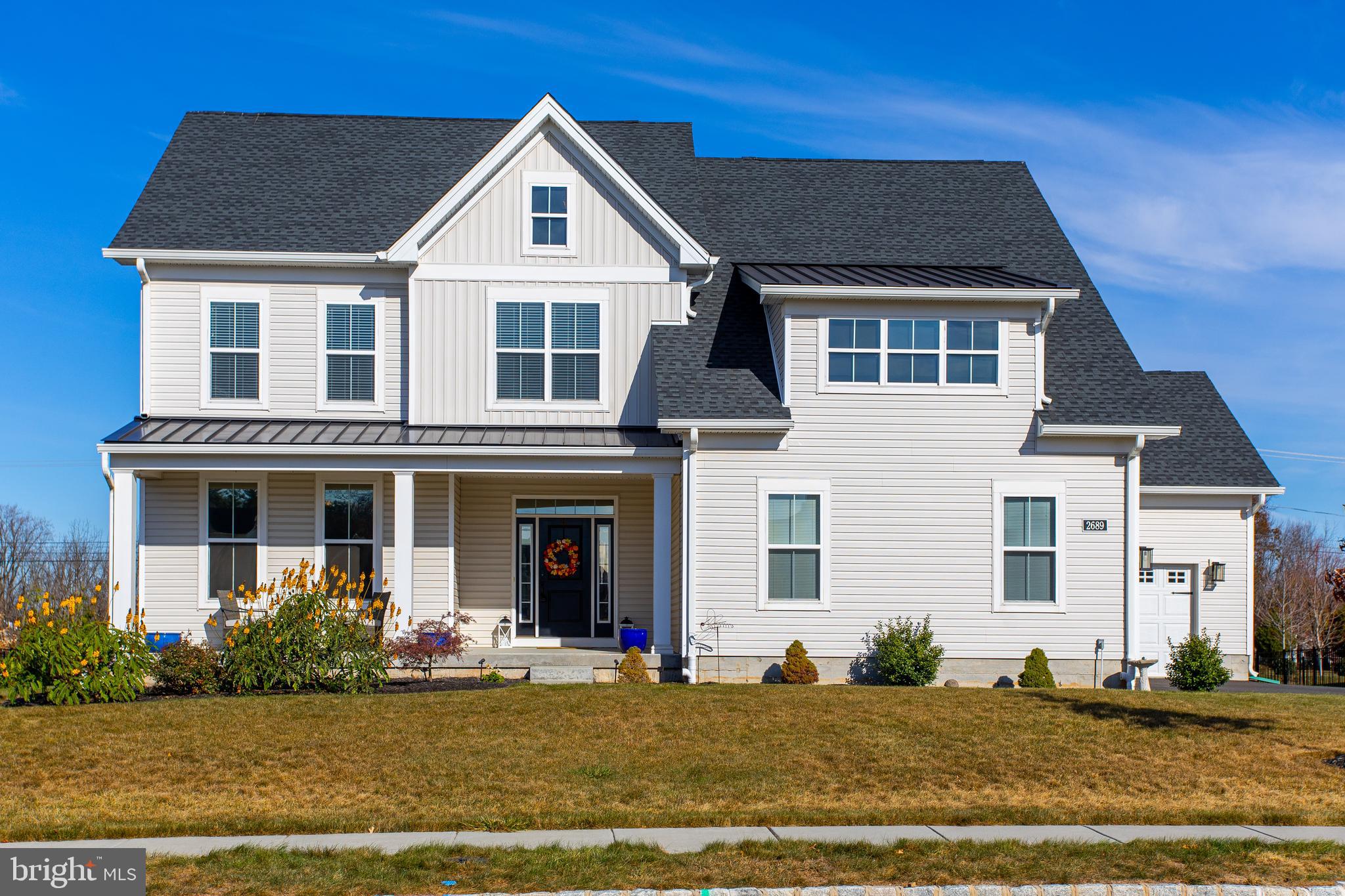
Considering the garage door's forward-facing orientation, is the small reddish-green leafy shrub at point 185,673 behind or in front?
in front

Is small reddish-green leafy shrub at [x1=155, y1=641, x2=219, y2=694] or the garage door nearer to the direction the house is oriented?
the small reddish-green leafy shrub

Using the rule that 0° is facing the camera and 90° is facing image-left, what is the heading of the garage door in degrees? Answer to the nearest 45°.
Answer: approximately 0°

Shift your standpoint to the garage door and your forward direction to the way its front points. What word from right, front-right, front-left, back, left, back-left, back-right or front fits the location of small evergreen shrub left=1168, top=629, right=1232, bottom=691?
front

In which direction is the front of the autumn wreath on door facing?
toward the camera

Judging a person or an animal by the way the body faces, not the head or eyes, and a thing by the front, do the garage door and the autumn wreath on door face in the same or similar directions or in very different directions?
same or similar directions

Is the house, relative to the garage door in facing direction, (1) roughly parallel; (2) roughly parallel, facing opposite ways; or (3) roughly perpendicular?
roughly parallel

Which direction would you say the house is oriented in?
toward the camera

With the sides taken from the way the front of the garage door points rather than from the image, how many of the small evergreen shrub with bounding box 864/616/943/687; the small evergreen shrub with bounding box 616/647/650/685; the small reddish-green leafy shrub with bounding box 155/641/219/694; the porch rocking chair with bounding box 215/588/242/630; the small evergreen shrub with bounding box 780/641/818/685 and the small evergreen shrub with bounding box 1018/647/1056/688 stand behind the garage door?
0

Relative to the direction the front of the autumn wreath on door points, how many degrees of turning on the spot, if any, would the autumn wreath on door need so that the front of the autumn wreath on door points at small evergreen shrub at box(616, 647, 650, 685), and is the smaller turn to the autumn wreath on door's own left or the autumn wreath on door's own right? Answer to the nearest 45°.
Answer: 0° — it already faces it

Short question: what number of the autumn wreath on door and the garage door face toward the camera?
2
